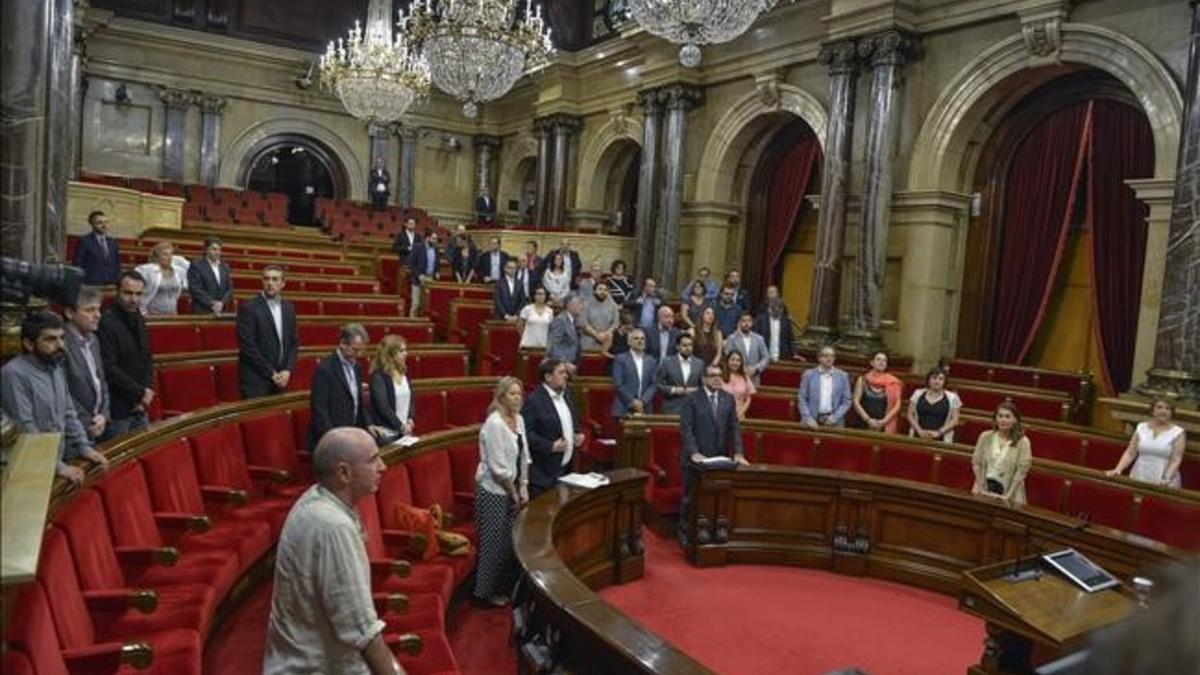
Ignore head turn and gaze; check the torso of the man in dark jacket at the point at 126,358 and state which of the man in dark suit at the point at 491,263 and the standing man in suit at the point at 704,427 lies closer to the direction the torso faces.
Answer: the standing man in suit

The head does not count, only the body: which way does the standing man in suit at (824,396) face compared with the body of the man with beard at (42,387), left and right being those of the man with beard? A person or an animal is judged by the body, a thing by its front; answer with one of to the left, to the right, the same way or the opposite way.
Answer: to the right

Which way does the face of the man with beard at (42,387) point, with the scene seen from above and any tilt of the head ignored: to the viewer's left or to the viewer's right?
to the viewer's right

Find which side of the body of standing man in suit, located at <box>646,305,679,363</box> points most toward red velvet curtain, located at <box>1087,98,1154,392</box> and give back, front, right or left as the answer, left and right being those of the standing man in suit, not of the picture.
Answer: left

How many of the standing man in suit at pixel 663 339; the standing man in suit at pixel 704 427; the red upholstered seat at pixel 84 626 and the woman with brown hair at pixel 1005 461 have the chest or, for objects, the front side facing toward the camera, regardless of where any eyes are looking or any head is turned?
3

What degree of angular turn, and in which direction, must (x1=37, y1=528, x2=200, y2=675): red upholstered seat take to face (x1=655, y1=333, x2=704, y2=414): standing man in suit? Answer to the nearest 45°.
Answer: approximately 45° to its left

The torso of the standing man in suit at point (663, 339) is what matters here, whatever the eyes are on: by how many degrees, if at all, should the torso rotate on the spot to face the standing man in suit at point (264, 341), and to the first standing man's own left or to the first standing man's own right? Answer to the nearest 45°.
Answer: approximately 45° to the first standing man's own right

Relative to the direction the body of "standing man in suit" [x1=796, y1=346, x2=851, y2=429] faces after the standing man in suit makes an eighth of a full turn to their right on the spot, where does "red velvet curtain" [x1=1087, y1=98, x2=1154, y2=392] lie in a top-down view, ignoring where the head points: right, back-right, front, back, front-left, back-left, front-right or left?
back

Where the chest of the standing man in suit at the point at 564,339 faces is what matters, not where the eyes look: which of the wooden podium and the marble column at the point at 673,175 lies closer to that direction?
the wooden podium
